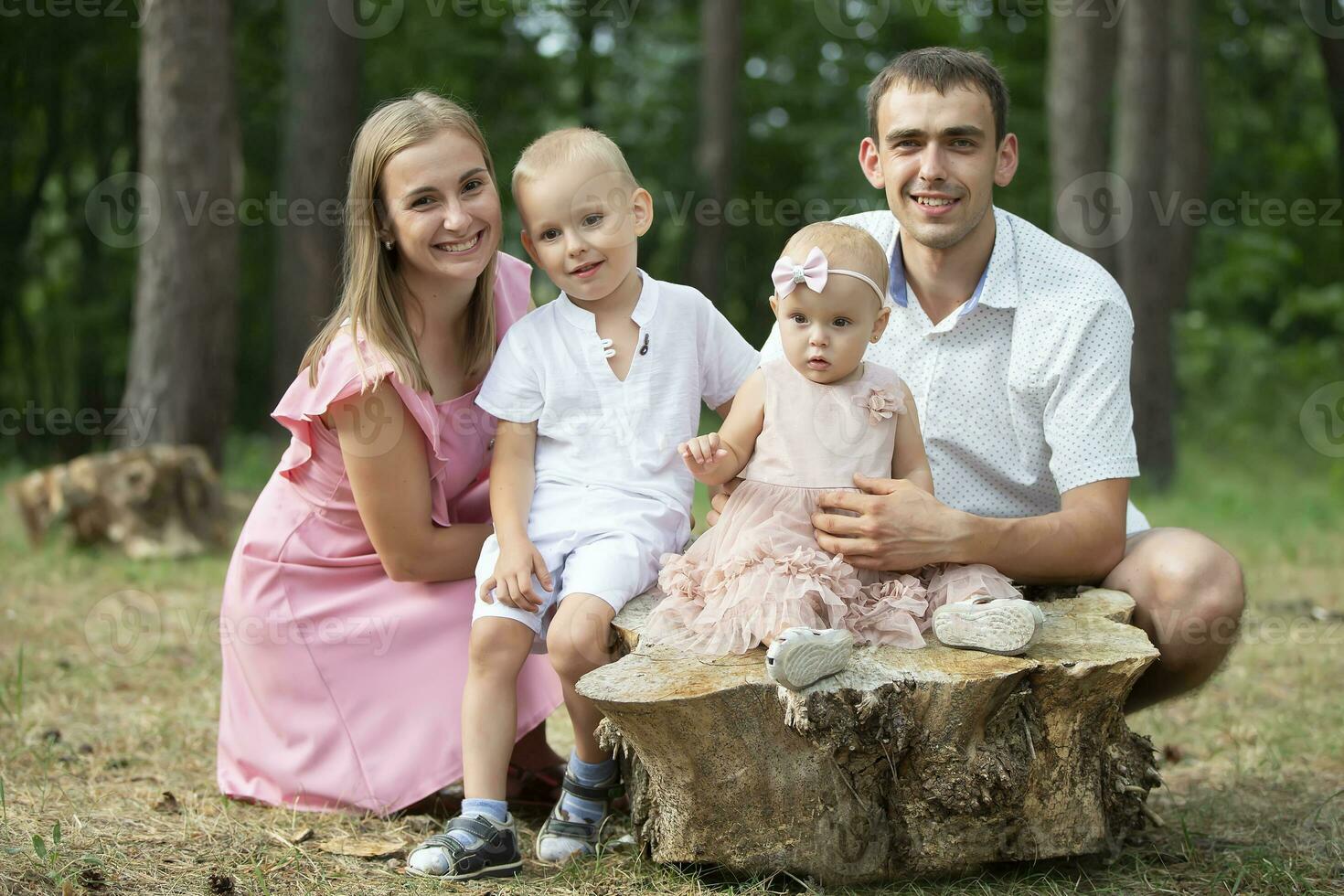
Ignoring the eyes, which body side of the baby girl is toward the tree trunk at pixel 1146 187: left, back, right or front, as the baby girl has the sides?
back

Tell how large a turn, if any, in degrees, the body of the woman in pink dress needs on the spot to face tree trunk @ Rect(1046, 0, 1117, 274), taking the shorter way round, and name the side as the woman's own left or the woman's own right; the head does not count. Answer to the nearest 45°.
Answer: approximately 90° to the woman's own left

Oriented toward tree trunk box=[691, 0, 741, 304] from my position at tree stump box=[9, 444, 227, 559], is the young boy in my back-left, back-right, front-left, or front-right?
back-right

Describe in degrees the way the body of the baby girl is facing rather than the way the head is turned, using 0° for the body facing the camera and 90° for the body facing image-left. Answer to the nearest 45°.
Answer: approximately 0°

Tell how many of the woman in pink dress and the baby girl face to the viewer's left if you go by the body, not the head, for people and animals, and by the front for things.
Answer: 0

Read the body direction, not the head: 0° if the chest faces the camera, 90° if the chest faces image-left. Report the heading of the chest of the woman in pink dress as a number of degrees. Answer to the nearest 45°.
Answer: approximately 315°

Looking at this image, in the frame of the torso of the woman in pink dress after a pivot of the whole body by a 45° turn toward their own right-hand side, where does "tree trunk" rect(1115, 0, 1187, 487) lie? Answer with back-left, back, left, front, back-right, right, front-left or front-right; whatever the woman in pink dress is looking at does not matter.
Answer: back-left

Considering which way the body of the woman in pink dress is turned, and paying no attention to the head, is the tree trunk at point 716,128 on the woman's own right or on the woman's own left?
on the woman's own left

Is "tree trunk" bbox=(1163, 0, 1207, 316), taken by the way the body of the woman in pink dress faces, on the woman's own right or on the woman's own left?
on the woman's own left
